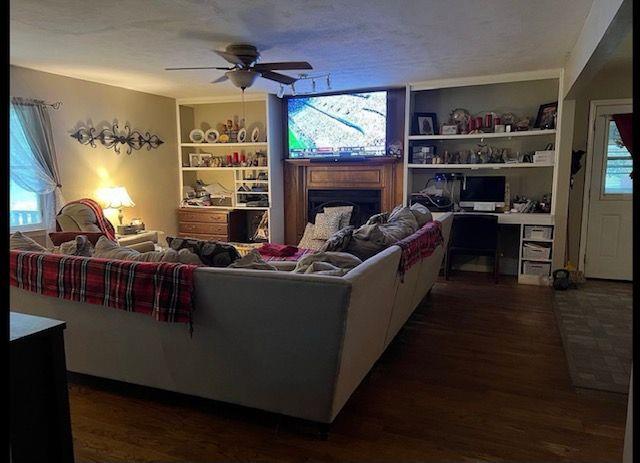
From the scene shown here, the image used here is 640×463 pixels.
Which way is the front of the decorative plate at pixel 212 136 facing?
toward the camera

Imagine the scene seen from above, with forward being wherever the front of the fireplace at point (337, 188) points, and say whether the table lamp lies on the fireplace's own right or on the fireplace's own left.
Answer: on the fireplace's own right

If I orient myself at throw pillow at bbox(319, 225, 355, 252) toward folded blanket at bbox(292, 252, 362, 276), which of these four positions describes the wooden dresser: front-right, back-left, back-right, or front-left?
back-right

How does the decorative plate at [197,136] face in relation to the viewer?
toward the camera

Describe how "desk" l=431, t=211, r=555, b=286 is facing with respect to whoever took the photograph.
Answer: facing the viewer

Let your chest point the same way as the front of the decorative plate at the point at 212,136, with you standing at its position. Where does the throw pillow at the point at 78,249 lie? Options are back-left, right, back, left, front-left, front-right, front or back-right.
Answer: front

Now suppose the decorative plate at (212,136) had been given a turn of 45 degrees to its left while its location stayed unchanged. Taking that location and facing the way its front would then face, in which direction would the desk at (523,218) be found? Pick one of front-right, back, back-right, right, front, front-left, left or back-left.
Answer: front

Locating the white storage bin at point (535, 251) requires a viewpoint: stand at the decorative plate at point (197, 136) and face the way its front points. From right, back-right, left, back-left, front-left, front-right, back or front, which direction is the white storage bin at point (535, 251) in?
front-left

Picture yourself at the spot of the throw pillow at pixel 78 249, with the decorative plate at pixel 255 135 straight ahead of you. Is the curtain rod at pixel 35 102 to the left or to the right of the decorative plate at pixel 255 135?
left

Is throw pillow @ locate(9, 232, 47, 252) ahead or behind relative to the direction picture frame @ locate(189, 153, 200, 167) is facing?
ahead

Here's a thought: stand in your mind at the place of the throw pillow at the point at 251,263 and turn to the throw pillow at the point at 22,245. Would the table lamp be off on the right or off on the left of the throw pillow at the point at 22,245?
right

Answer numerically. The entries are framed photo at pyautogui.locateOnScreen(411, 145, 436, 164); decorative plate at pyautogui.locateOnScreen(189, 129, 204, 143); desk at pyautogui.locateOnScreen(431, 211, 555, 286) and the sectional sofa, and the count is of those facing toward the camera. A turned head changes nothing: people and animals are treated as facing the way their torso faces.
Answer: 3

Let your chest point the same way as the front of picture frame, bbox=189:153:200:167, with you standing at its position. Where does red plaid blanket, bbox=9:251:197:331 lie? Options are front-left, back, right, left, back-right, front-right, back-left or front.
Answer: front

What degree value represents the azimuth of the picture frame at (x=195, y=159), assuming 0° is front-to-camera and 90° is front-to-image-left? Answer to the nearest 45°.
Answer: approximately 0°

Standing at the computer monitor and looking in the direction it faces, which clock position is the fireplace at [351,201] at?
The fireplace is roughly at 3 o'clock from the computer monitor.

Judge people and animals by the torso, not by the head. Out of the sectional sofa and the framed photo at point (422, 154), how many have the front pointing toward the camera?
1

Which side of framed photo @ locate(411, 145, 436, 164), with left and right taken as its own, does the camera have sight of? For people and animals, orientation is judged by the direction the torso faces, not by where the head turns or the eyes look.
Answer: front
